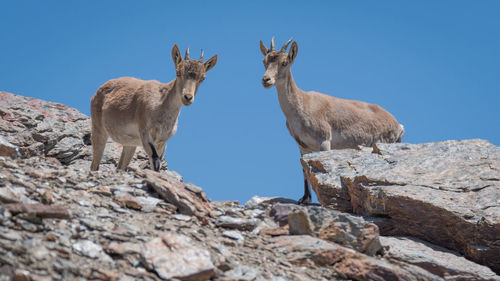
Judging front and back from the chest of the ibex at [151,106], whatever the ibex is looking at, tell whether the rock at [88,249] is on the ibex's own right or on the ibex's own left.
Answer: on the ibex's own right

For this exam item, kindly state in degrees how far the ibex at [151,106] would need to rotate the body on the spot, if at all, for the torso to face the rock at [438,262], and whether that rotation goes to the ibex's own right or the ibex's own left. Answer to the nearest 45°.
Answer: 0° — it already faces it

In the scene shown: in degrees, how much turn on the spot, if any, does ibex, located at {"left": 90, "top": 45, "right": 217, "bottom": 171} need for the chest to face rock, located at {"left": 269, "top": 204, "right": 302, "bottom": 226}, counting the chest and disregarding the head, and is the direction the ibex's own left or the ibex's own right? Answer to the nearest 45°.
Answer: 0° — it already faces it

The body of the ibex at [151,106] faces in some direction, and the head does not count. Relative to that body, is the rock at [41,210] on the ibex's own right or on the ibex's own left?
on the ibex's own right

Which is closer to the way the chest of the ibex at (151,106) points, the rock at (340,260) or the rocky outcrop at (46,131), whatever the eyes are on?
the rock

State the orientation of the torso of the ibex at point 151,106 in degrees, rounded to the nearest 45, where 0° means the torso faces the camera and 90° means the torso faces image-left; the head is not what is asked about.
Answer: approximately 315°
